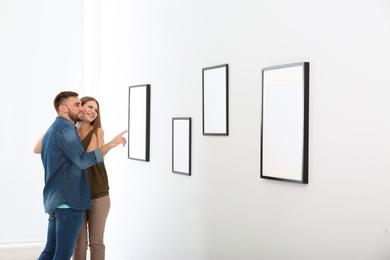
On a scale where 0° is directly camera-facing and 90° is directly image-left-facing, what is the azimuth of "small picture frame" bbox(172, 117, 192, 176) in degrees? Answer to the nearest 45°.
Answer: approximately 45°

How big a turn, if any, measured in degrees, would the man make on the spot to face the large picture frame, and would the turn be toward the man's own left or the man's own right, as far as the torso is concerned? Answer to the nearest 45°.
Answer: approximately 45° to the man's own right

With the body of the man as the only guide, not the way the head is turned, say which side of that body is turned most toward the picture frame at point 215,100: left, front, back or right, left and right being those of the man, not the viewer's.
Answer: front

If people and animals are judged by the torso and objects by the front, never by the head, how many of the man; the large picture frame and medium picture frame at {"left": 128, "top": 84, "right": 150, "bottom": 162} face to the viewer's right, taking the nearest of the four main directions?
1

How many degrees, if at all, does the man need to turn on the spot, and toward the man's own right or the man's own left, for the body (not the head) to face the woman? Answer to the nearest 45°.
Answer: approximately 45° to the man's own left

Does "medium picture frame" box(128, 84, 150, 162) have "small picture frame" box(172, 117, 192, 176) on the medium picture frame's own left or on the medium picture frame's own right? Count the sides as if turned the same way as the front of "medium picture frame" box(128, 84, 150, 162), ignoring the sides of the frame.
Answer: on the medium picture frame's own left

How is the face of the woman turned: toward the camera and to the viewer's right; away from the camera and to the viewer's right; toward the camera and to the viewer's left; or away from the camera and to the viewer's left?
toward the camera and to the viewer's right

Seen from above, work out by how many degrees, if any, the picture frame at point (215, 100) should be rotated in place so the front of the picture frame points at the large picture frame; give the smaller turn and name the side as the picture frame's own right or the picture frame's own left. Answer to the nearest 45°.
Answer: approximately 90° to the picture frame's own left

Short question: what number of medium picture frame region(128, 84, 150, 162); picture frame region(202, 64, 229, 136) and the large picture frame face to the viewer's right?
0

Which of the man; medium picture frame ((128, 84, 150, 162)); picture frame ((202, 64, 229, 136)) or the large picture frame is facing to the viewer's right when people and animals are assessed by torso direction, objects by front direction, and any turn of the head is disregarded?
the man

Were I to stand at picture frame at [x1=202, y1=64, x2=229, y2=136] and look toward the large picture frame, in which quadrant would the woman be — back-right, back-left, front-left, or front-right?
back-right

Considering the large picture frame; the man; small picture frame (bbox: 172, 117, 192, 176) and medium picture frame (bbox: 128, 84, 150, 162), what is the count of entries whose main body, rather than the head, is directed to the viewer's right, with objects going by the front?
1
